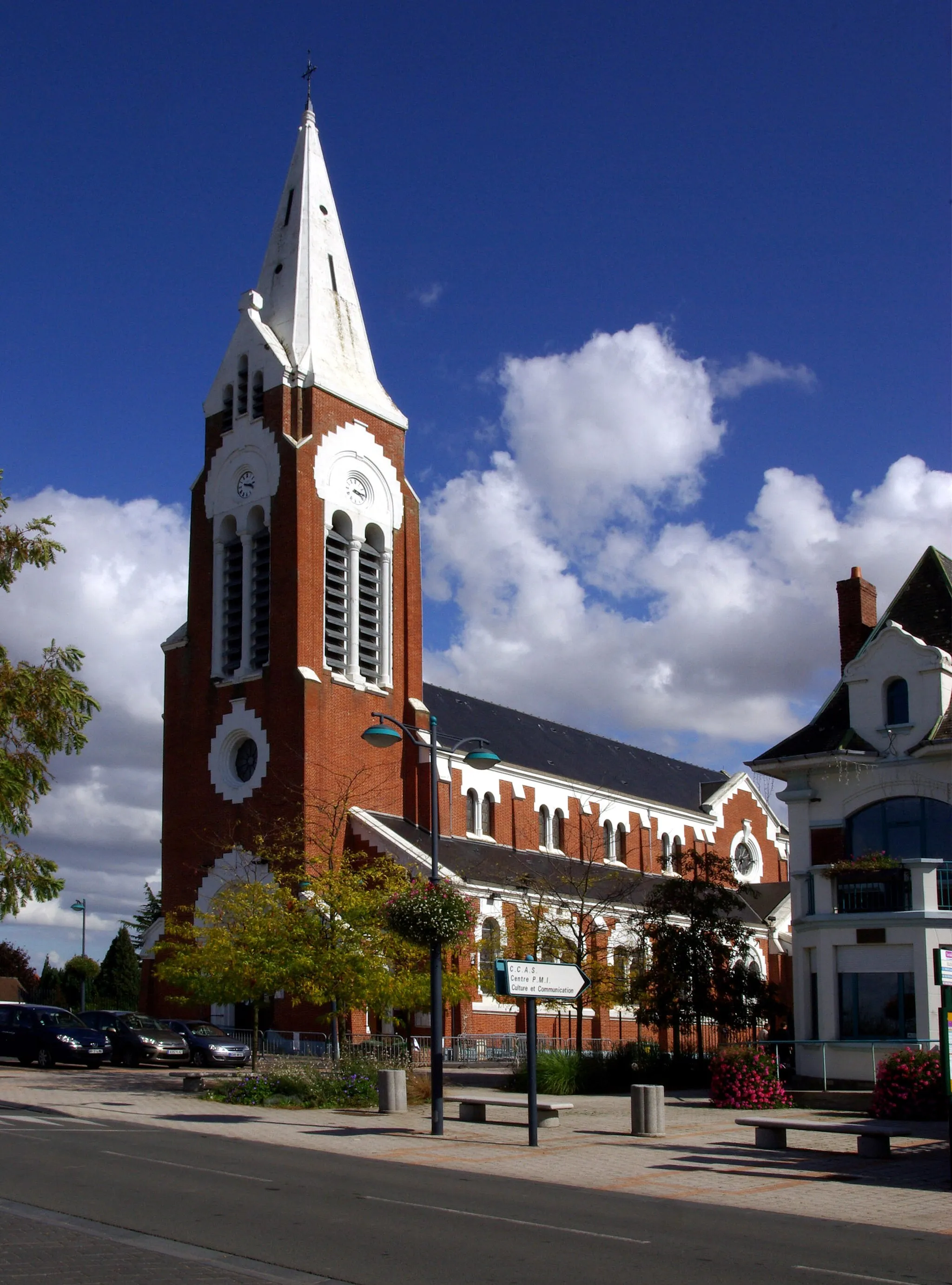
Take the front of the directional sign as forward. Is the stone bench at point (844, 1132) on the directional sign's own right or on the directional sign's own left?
on the directional sign's own left

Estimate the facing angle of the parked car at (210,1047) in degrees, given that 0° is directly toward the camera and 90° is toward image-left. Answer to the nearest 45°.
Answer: approximately 315°

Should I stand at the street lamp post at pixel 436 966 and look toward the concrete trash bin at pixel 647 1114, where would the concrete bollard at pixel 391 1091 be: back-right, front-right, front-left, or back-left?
back-left

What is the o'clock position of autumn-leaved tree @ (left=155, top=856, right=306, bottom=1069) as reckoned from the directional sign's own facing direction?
The autumn-leaved tree is roughly at 5 o'clock from the directional sign.

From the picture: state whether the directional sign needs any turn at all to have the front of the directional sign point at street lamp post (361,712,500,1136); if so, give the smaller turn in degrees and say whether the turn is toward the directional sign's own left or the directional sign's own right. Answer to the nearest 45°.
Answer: approximately 135° to the directional sign's own right
